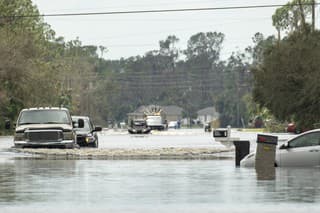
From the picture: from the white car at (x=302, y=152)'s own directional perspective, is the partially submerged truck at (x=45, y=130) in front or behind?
in front

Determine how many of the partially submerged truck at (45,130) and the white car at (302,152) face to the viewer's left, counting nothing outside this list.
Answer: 1

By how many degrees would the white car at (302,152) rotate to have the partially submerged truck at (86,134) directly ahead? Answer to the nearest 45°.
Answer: approximately 45° to its right

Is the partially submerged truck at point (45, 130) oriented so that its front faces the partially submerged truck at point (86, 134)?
no

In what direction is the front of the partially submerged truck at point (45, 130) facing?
toward the camera

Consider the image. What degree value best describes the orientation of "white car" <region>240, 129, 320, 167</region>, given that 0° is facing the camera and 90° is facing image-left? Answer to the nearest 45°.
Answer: approximately 90°

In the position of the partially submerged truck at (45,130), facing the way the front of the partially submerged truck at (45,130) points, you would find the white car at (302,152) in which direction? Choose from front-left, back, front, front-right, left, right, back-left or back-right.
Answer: front-left

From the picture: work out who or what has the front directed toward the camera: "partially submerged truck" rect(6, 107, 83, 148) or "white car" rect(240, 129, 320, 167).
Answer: the partially submerged truck

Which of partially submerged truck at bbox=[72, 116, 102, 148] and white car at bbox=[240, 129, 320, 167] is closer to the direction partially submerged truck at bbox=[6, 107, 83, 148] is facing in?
the white car
